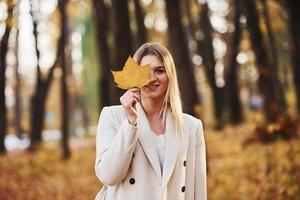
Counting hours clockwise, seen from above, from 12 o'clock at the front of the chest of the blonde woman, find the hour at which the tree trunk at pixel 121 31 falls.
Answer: The tree trunk is roughly at 6 o'clock from the blonde woman.

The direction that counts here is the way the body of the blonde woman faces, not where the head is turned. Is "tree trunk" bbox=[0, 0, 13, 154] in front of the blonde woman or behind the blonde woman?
behind

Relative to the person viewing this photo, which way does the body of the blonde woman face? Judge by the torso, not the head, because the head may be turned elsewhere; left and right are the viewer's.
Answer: facing the viewer

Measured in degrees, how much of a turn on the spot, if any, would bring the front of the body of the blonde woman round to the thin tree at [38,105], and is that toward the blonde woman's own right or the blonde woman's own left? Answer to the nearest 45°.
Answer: approximately 180°

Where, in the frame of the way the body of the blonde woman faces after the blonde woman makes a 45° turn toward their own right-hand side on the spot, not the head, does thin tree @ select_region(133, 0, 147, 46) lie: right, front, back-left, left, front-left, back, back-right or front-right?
back-right

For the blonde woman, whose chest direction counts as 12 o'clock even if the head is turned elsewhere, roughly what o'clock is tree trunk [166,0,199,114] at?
The tree trunk is roughly at 6 o'clock from the blonde woman.

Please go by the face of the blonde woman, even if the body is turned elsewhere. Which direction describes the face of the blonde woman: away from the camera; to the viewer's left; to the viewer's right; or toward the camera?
toward the camera

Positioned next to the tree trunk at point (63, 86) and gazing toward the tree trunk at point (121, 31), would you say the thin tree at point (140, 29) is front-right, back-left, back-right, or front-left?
front-left
